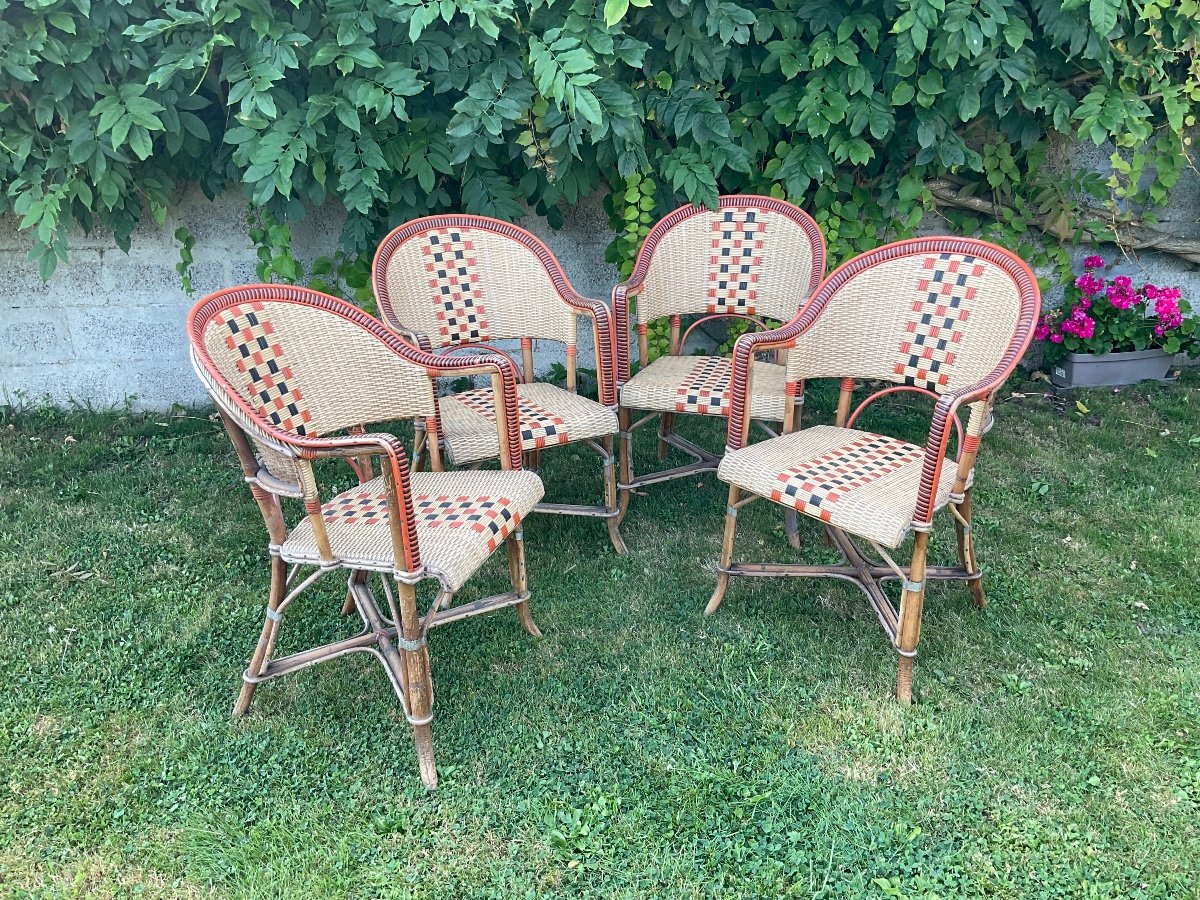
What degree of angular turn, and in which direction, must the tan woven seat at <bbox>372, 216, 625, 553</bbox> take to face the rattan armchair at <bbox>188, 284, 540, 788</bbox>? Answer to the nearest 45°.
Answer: approximately 45° to its right

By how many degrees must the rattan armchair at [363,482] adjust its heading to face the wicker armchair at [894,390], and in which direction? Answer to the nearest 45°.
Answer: approximately 45° to its left

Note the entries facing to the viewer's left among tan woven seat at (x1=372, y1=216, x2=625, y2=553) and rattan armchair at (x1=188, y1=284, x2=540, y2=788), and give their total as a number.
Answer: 0

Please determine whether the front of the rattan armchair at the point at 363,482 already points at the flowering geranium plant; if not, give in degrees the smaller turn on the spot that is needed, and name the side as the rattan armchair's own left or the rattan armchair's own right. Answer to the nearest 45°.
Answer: approximately 45° to the rattan armchair's own left

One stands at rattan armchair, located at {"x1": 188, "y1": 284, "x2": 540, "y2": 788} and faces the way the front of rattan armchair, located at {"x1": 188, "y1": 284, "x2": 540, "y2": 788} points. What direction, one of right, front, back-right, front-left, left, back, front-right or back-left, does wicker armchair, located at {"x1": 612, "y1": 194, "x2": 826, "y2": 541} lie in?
left

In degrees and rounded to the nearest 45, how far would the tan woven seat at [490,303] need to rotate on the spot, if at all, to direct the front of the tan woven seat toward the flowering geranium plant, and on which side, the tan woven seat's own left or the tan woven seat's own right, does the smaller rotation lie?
approximately 45° to the tan woven seat's own left

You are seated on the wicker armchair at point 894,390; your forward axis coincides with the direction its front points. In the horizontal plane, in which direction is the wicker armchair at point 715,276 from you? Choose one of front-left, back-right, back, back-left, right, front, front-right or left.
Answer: right

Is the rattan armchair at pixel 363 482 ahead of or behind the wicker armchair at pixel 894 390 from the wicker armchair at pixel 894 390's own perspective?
ahead

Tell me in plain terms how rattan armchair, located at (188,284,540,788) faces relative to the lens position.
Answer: facing the viewer and to the right of the viewer

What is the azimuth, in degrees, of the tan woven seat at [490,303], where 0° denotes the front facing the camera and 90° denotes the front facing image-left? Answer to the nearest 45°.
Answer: approximately 315°

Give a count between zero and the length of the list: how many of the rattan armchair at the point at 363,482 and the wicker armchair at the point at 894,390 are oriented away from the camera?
0

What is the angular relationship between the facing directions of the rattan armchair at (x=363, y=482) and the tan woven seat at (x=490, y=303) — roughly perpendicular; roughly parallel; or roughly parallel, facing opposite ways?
roughly parallel

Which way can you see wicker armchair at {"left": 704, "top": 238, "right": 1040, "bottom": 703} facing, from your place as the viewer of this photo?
facing the viewer and to the left of the viewer

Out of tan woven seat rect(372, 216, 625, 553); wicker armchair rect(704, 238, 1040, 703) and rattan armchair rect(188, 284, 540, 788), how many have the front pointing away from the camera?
0
